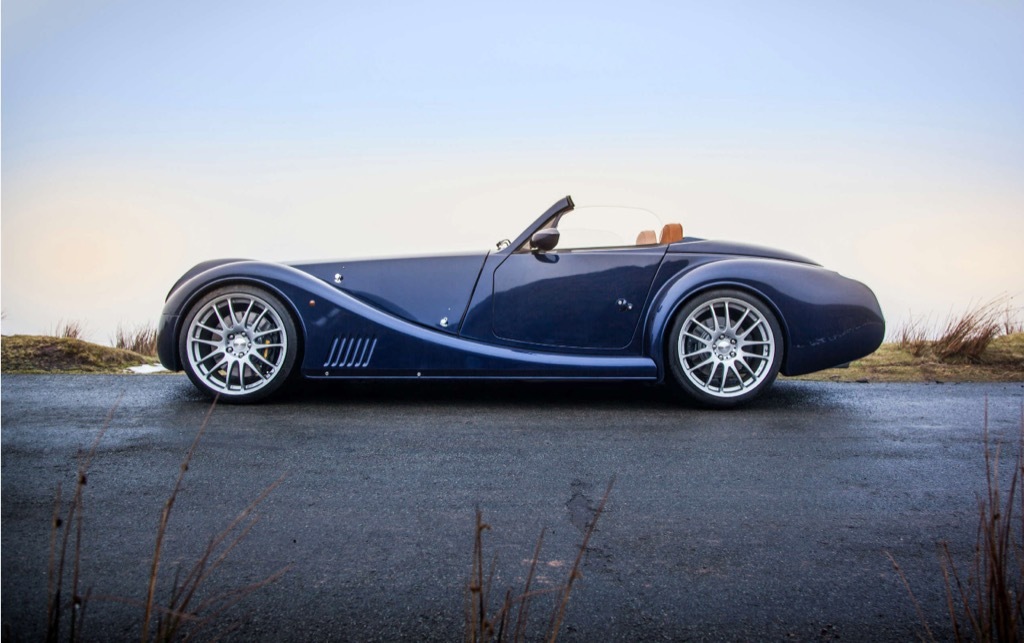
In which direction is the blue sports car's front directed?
to the viewer's left

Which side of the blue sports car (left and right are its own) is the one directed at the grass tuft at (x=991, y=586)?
left
